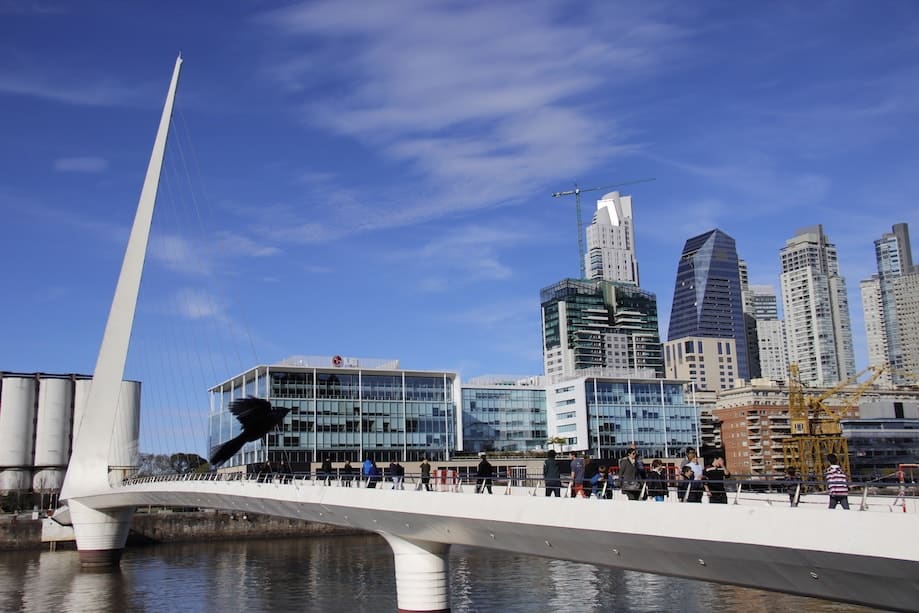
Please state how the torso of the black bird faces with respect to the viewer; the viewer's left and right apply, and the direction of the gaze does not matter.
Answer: facing to the right of the viewer

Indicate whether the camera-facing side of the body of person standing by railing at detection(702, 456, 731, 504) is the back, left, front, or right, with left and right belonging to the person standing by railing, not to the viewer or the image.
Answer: front

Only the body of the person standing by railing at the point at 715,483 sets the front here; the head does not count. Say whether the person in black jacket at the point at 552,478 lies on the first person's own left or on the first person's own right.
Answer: on the first person's own right

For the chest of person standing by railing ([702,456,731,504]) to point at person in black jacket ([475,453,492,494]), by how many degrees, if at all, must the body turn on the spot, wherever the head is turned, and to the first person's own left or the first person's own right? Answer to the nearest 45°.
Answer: approximately 135° to the first person's own right

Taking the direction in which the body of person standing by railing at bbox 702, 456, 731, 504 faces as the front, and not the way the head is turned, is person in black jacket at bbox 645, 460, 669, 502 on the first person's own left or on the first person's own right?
on the first person's own right
